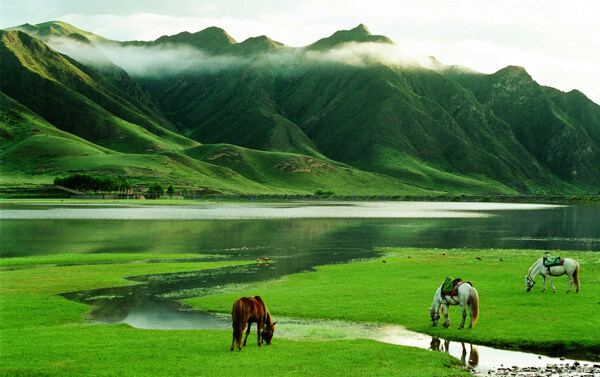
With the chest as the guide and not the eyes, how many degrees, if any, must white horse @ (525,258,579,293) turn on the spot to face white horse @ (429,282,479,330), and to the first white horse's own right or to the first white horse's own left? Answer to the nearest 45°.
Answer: approximately 90° to the first white horse's own left

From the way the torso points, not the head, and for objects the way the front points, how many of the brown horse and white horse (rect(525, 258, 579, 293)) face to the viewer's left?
1

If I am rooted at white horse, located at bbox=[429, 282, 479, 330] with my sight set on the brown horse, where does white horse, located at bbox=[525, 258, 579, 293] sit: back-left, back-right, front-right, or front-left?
back-right

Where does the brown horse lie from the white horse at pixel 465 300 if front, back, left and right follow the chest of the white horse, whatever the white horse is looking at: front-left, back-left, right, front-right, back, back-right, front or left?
front-left

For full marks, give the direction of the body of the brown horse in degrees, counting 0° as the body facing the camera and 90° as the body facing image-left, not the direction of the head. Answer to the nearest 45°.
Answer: approximately 225°

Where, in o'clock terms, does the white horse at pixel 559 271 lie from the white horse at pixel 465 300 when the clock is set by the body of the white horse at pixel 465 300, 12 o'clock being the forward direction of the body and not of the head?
the white horse at pixel 559 271 is roughly at 4 o'clock from the white horse at pixel 465 300.

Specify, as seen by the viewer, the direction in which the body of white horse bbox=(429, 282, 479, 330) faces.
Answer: to the viewer's left

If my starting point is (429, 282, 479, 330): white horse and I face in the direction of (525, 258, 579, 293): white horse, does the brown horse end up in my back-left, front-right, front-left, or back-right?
back-left

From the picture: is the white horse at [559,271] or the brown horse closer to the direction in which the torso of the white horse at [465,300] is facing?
the brown horse

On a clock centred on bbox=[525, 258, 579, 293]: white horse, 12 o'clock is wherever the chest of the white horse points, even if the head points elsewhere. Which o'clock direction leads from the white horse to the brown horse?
The brown horse is roughly at 10 o'clock from the white horse.

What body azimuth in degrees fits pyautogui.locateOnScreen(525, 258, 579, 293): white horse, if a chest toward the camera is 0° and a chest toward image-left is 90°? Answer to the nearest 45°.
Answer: approximately 90°
